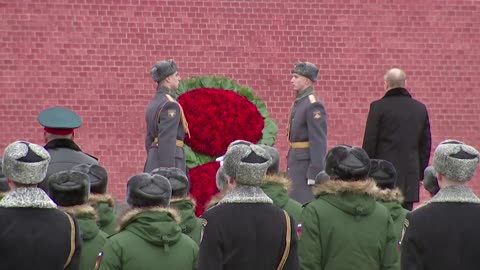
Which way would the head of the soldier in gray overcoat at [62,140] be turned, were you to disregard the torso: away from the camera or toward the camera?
away from the camera

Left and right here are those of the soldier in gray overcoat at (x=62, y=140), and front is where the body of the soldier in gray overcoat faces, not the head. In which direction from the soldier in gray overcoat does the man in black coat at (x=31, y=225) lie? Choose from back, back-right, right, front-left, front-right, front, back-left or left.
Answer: back

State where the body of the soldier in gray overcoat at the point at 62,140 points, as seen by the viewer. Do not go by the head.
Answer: away from the camera

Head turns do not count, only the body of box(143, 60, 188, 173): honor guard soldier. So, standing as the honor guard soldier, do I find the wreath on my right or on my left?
on my left

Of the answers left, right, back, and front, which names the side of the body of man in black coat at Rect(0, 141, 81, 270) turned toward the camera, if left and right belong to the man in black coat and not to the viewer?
back

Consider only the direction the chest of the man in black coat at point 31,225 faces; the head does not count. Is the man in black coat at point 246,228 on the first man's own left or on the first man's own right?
on the first man's own right

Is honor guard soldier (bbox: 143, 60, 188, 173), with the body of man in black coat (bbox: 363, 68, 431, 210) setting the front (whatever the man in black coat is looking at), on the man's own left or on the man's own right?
on the man's own left

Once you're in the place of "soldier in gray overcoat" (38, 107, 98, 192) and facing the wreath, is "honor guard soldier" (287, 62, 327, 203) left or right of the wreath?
right

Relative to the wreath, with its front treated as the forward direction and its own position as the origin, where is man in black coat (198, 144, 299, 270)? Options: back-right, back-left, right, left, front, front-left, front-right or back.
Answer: front

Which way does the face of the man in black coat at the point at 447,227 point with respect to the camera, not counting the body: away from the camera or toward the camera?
away from the camera

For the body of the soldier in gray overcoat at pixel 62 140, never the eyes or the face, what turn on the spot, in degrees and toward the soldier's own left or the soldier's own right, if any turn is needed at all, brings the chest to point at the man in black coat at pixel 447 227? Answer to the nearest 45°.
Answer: approximately 135° to the soldier's own right
